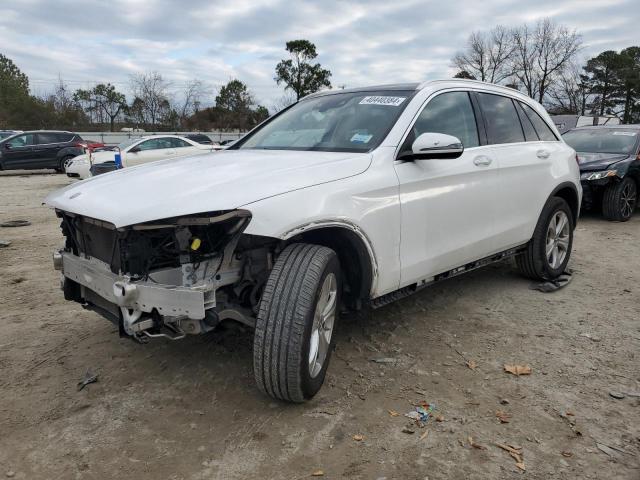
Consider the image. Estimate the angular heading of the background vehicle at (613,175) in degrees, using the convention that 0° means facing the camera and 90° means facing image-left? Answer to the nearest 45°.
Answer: approximately 45°

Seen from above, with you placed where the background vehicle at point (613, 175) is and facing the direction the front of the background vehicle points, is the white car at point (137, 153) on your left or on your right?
on your right

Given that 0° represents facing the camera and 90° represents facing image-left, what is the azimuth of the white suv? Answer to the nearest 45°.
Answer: approximately 45°

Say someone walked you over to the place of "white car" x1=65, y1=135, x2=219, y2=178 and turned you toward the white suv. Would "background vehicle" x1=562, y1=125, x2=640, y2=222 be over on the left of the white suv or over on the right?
left

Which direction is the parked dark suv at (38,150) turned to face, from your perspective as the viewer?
facing to the left of the viewer

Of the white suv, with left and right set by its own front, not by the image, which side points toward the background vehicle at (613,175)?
back
